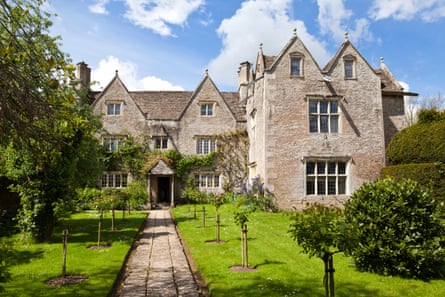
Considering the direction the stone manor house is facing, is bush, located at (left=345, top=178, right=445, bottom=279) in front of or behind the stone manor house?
in front

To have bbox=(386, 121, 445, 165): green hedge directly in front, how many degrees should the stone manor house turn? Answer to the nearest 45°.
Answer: approximately 45° to its left

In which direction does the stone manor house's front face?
toward the camera

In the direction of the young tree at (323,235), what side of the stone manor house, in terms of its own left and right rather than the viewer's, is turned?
front

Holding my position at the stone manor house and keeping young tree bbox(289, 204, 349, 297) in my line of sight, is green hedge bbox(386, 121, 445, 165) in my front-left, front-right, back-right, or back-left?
front-left

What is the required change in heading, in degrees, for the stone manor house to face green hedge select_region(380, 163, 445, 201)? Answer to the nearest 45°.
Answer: approximately 45° to its left

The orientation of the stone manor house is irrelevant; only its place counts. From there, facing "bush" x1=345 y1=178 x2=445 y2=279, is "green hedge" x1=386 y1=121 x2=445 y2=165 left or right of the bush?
left
